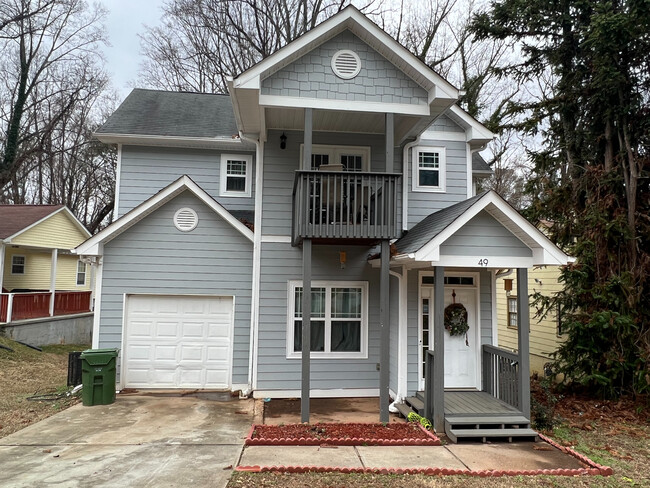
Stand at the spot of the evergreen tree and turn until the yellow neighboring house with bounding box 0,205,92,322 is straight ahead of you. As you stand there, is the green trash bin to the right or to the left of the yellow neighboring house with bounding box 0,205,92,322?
left

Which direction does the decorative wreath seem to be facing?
toward the camera

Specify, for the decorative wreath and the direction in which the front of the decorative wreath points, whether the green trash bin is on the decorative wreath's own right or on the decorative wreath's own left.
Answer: on the decorative wreath's own right

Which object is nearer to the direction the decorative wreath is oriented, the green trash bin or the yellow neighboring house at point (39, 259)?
the green trash bin

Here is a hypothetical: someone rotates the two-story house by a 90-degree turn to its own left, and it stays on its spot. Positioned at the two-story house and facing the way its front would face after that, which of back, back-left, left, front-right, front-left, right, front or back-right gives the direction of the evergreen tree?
front

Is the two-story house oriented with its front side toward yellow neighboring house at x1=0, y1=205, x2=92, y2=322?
no

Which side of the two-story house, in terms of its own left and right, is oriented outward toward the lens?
front

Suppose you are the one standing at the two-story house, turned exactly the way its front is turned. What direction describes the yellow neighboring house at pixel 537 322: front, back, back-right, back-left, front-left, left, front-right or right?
back-left
